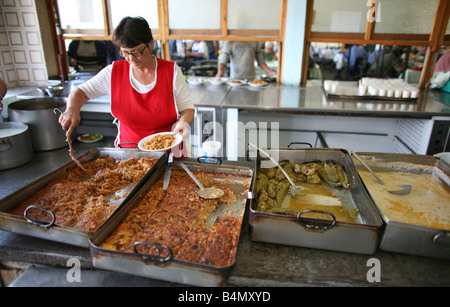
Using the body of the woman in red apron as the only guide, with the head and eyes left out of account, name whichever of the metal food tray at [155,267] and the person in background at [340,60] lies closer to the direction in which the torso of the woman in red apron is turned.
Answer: the metal food tray

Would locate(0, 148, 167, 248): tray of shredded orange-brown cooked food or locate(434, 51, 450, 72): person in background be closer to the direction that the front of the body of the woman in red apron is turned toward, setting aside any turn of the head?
the tray of shredded orange-brown cooked food

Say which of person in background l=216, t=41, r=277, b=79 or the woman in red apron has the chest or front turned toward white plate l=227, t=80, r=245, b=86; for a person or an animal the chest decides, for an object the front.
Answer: the person in background

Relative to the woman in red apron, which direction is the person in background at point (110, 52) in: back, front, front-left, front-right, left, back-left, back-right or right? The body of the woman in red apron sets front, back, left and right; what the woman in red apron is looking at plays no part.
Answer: back

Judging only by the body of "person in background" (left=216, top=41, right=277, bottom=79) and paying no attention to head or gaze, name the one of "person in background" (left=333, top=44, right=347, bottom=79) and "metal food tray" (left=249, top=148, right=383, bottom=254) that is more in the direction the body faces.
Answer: the metal food tray

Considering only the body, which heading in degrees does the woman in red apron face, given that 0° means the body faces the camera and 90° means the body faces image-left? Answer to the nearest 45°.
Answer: approximately 0°

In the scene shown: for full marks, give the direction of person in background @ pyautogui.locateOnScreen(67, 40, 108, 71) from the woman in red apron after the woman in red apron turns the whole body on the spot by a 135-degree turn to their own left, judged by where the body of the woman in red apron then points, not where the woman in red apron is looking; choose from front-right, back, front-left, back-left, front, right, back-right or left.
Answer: front-left

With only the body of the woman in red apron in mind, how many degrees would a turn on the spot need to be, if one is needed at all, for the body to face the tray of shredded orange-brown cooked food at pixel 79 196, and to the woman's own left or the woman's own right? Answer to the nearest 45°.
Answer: approximately 45° to the woman's own right

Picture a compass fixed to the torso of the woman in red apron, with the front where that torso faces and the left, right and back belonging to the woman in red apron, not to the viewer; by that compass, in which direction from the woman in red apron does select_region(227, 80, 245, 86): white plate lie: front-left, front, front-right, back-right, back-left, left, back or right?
back-left

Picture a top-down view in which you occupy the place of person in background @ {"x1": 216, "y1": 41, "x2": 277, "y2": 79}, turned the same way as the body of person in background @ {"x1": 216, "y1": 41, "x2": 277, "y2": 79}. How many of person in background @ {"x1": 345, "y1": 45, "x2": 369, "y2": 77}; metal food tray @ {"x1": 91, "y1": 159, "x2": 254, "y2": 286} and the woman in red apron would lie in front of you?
2

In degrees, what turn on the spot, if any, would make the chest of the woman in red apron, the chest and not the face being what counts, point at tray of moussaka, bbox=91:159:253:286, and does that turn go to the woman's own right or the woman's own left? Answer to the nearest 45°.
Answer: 0° — they already face it

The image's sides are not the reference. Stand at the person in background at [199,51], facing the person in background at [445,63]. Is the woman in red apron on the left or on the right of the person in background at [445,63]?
right

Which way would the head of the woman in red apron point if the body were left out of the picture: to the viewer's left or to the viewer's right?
to the viewer's left

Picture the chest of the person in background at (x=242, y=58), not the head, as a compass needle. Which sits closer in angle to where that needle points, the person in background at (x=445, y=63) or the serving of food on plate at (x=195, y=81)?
the serving of food on plate
